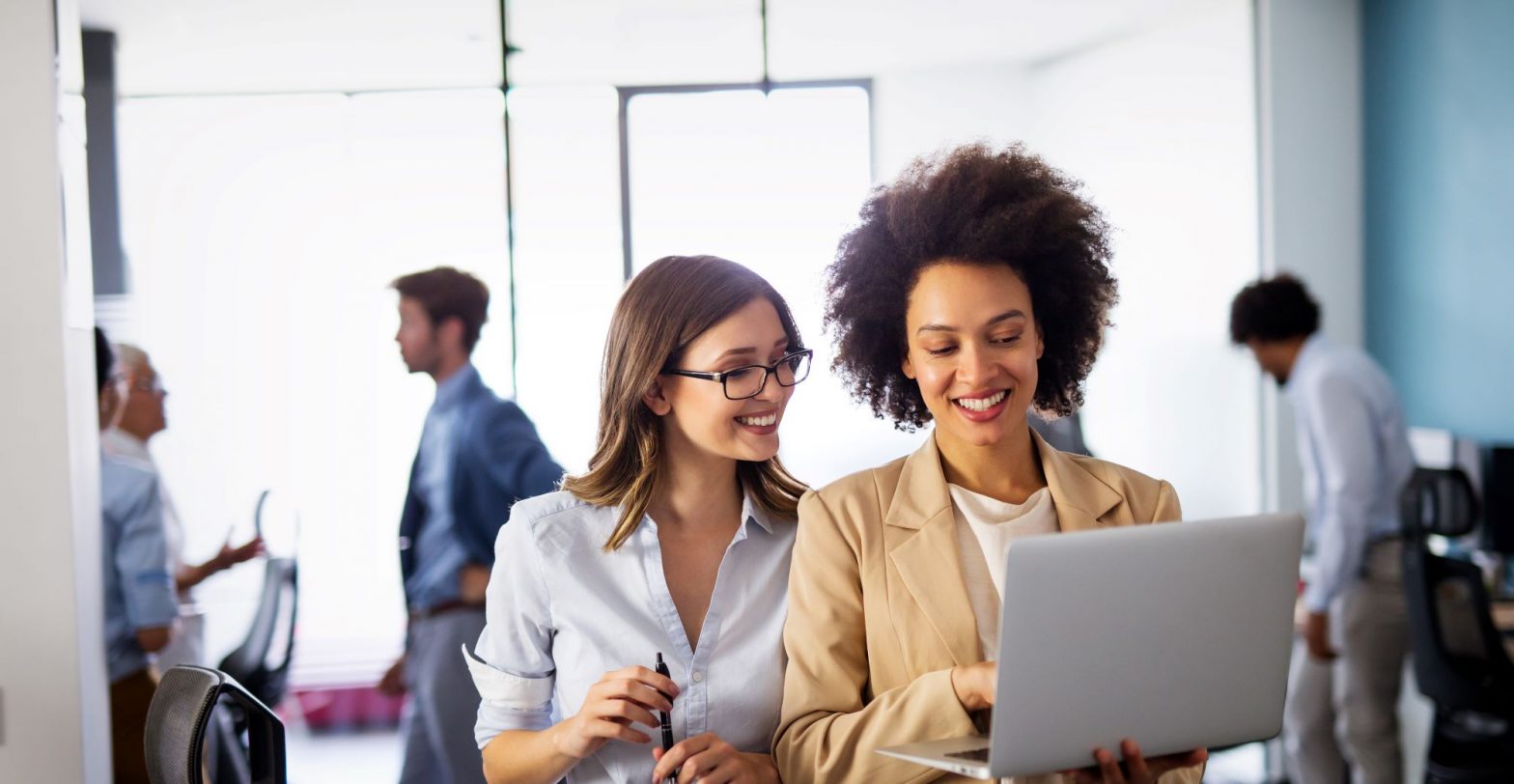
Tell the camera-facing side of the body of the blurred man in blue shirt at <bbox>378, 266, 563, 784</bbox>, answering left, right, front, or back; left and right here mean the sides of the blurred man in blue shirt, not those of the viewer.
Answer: left

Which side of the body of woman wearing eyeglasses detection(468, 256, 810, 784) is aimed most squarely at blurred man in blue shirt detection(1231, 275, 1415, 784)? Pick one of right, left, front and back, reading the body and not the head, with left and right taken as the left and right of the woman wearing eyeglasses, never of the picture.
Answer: left

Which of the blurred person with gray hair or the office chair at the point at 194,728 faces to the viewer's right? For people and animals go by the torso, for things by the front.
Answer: the blurred person with gray hair

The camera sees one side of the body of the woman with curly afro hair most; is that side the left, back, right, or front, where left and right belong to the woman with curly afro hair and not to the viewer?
front

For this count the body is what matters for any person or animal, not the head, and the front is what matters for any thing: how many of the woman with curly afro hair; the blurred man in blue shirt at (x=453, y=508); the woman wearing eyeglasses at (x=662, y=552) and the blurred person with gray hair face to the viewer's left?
1

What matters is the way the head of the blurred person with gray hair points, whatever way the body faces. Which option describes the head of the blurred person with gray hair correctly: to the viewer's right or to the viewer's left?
to the viewer's right

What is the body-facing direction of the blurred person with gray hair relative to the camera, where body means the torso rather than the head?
to the viewer's right

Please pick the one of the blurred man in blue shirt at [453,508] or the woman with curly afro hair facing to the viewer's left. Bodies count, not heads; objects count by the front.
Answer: the blurred man in blue shirt

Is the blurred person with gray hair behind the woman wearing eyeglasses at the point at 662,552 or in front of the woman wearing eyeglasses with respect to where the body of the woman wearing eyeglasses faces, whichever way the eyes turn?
behind

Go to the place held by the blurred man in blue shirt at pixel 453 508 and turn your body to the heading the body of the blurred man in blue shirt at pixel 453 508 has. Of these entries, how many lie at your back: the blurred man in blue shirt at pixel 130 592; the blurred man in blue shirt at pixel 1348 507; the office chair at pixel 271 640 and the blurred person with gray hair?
1

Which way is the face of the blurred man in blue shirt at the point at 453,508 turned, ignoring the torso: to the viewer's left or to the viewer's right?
to the viewer's left
